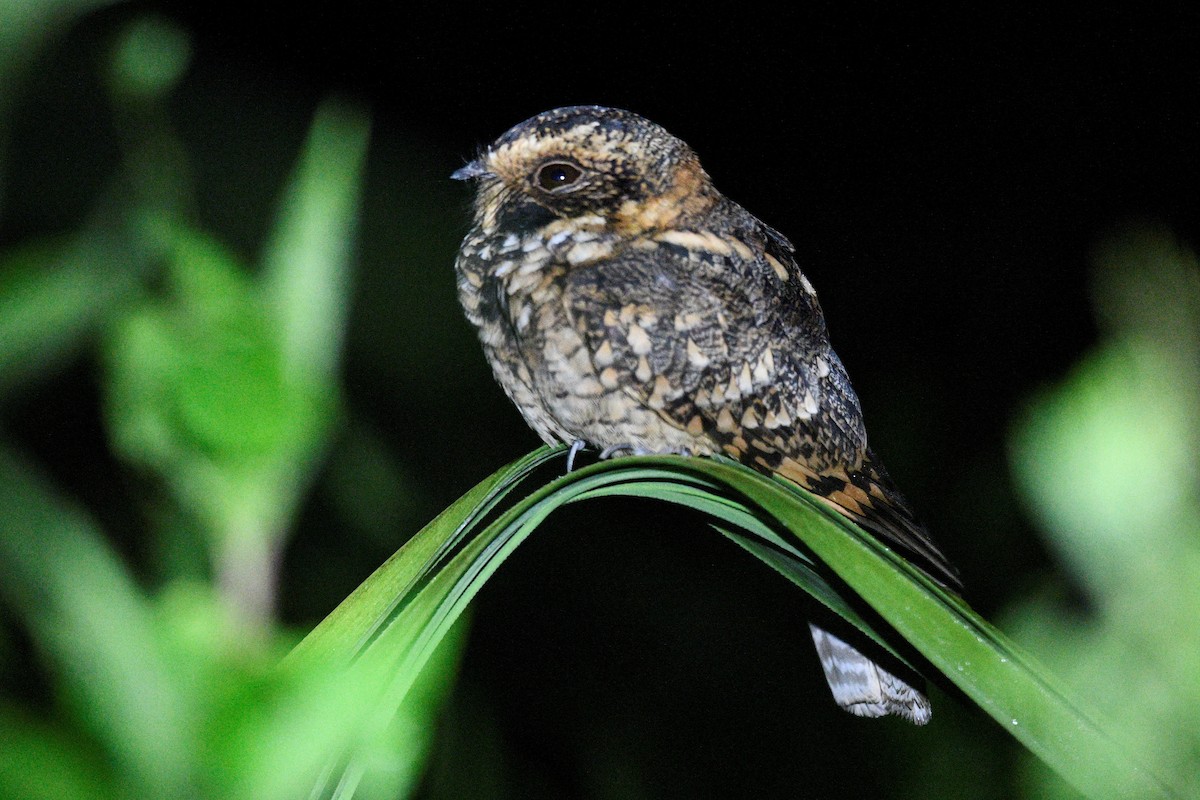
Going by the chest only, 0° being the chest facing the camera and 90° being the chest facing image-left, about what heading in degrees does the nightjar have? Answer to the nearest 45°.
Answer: approximately 90°
